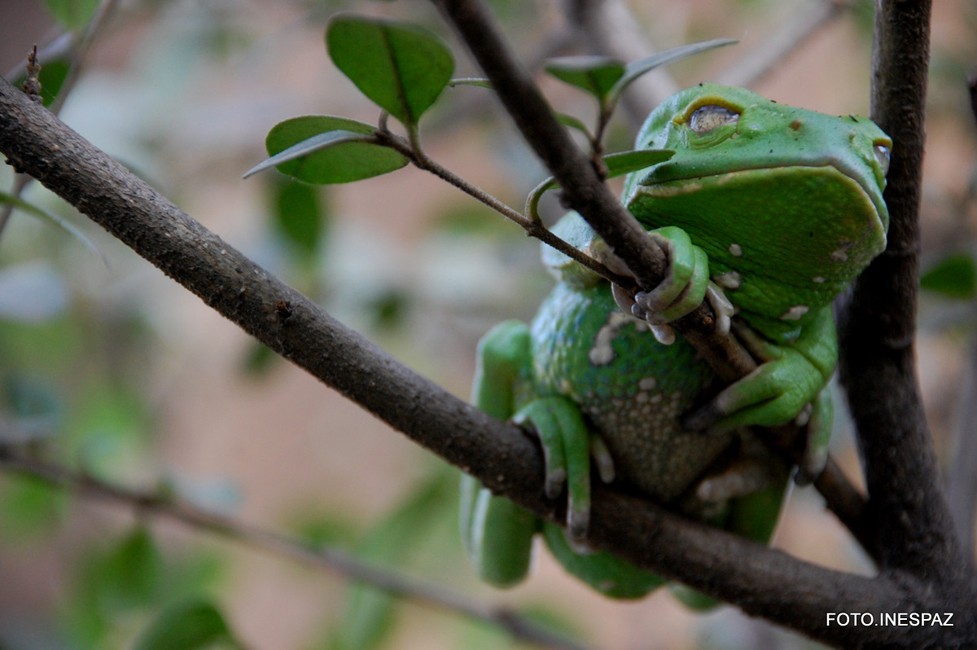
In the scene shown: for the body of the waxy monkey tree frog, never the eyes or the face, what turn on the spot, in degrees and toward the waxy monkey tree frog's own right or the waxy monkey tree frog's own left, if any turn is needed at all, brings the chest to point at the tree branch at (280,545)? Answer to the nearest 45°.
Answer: approximately 180°

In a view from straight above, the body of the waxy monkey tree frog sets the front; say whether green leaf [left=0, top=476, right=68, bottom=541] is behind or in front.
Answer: behind

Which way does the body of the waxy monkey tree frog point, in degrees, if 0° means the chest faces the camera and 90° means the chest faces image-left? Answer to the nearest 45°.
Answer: approximately 315°
